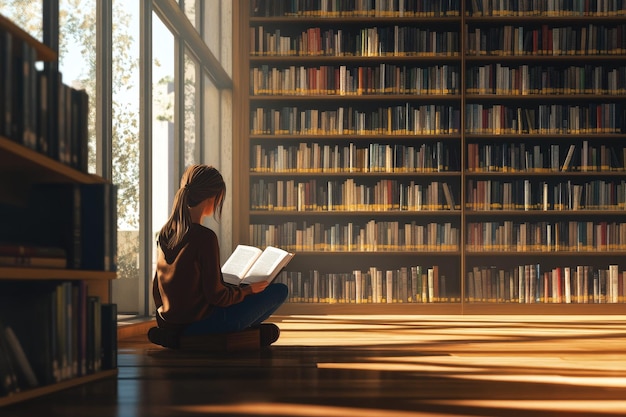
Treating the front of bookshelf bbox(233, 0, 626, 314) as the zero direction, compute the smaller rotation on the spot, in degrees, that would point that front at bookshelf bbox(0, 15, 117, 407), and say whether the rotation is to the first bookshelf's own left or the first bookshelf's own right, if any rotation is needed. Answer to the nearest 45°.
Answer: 0° — it already faces it

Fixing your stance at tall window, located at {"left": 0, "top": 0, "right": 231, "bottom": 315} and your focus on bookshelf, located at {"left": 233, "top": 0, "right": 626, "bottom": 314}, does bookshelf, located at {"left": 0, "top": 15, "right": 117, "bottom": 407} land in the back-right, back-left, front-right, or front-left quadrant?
back-right

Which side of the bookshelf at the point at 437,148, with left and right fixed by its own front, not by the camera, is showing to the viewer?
front

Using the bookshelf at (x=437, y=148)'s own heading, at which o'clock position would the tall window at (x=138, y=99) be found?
The tall window is roughly at 1 o'clock from the bookshelf.

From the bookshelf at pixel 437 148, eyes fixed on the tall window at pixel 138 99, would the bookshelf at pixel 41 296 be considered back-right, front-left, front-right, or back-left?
front-left

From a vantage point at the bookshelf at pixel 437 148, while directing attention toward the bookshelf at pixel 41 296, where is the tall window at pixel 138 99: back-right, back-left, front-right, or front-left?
front-right

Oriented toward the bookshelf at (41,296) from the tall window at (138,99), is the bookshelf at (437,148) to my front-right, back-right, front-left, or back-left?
back-left
